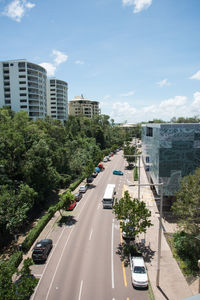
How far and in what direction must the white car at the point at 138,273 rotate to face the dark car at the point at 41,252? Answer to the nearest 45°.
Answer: approximately 90° to its right

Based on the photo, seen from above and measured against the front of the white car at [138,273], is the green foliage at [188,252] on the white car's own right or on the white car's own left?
on the white car's own left

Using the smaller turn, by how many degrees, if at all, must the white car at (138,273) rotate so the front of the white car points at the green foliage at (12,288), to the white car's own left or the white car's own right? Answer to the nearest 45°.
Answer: approximately 45° to the white car's own right

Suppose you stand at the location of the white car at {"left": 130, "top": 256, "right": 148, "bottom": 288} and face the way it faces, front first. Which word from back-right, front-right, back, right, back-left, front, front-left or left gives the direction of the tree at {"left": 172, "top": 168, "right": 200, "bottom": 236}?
back-left

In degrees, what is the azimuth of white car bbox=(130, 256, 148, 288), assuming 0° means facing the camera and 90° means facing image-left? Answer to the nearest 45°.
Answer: approximately 0°

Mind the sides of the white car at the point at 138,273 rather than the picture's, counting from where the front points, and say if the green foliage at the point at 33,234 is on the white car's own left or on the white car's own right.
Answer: on the white car's own right

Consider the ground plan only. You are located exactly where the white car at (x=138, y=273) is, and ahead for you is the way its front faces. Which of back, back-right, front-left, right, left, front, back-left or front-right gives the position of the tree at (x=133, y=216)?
back

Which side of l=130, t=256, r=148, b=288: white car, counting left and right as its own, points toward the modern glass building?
back
